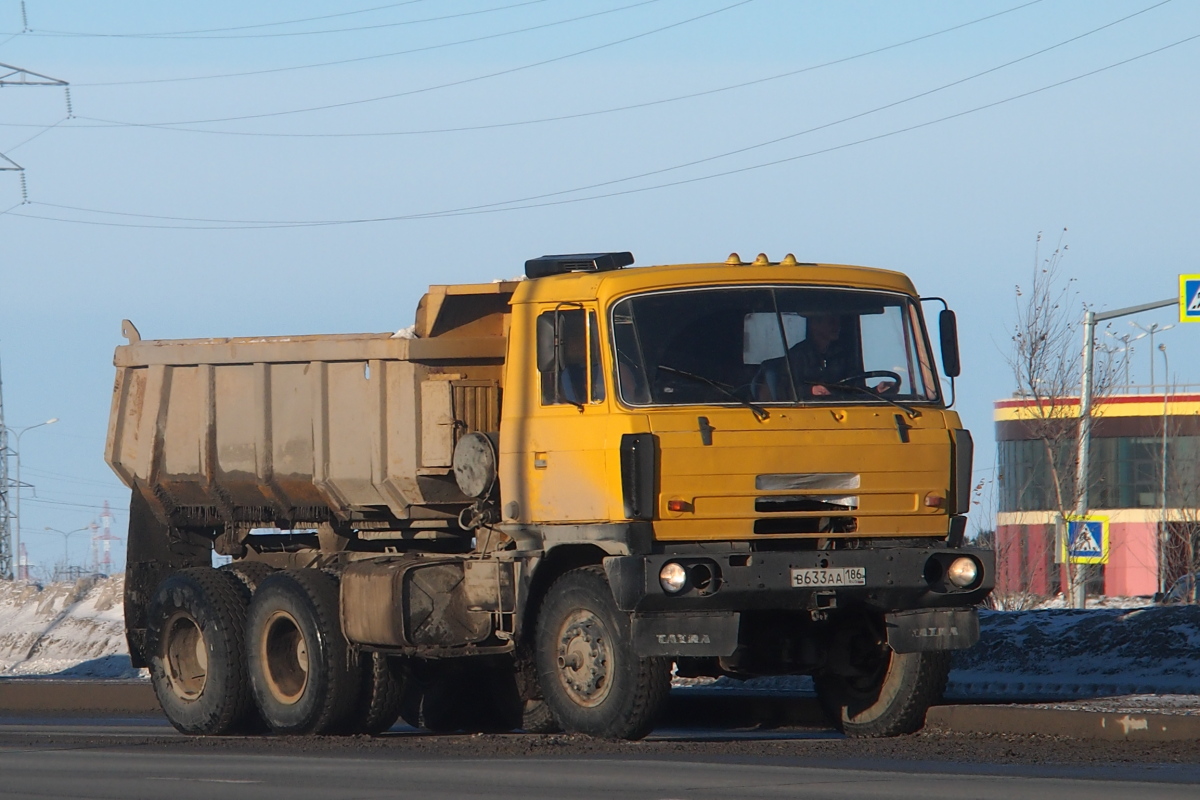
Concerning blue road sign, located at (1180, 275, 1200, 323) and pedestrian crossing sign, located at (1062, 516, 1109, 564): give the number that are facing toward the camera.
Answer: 2

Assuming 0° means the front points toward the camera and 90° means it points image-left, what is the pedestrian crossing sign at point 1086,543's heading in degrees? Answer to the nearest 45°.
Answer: approximately 0°

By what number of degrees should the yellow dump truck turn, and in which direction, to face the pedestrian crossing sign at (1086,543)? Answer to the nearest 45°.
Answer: approximately 90° to its left

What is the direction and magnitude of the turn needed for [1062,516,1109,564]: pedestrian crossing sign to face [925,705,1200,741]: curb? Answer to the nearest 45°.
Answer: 0° — it already faces it

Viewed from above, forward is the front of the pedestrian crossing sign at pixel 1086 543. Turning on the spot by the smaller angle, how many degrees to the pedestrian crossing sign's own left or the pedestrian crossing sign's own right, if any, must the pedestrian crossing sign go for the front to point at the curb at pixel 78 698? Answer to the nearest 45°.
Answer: approximately 45° to the pedestrian crossing sign's own right

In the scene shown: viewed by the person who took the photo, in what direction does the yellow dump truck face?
facing the viewer and to the right of the viewer

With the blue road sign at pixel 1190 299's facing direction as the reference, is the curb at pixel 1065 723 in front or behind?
in front
